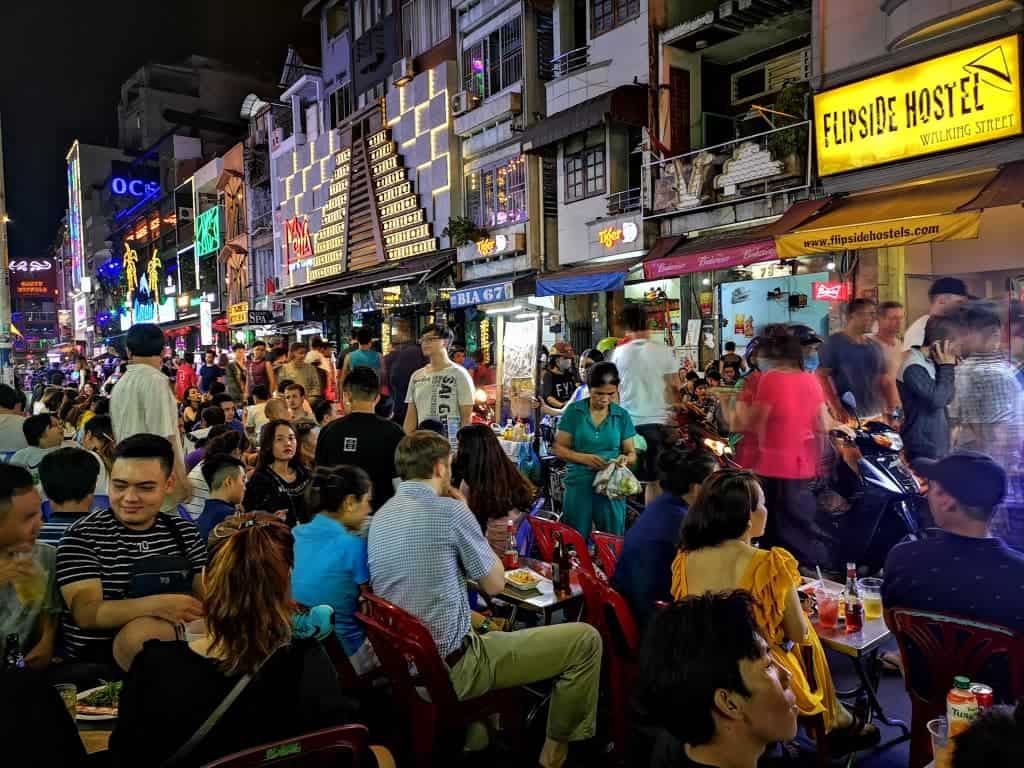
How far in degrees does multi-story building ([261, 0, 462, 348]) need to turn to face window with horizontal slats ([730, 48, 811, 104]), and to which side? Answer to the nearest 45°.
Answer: approximately 90° to its left

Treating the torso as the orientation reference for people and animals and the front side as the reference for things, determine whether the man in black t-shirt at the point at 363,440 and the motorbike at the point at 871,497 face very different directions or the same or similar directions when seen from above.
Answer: very different directions

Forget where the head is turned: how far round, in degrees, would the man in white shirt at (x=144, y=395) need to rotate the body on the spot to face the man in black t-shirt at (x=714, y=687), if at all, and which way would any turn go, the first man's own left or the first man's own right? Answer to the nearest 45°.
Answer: approximately 180°

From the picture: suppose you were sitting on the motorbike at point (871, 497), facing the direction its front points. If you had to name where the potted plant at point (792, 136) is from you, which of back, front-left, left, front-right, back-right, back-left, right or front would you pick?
back-left

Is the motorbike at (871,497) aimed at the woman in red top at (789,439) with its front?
no

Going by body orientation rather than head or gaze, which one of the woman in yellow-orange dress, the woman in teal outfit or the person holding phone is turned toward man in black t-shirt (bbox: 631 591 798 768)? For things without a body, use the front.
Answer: the woman in teal outfit

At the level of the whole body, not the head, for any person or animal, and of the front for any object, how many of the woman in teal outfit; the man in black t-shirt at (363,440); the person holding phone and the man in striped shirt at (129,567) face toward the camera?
2

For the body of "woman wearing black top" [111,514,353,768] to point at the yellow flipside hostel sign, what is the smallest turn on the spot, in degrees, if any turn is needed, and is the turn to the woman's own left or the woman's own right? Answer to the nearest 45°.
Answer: approximately 45° to the woman's own right

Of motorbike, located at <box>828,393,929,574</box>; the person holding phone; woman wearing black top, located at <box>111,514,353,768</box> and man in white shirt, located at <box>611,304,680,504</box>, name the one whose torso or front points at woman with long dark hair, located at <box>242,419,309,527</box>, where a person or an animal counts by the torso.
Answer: the woman wearing black top

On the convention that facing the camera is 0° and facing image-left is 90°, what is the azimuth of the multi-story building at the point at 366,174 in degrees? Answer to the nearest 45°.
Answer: approximately 45°

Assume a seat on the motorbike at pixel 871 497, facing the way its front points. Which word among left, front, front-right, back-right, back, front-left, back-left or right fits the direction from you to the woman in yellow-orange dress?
front-right

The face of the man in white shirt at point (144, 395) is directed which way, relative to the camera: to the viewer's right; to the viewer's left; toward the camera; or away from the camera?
away from the camera

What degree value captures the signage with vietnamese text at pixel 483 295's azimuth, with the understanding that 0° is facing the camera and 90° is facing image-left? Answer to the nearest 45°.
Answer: approximately 45°

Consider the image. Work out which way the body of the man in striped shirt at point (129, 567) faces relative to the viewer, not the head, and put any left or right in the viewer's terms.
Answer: facing the viewer

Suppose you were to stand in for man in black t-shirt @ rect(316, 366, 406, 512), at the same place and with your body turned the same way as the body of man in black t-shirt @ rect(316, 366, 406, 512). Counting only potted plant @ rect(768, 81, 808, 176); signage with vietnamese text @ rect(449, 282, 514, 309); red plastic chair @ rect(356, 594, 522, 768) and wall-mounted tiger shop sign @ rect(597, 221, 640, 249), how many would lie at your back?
1

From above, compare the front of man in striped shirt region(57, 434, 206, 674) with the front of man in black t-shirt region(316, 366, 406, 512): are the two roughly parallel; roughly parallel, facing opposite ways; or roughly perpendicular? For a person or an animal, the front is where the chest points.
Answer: roughly parallel, facing opposite ways

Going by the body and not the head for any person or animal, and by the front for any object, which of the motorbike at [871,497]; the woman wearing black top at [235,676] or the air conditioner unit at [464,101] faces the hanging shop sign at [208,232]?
the woman wearing black top

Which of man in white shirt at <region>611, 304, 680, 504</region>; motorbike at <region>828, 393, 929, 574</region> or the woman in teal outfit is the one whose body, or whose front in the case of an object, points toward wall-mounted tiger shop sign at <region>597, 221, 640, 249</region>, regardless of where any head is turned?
the man in white shirt

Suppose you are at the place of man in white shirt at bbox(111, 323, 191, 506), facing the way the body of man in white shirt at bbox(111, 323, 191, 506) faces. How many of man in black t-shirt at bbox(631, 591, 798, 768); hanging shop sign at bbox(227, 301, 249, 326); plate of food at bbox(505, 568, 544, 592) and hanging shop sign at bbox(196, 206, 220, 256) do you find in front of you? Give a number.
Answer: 2

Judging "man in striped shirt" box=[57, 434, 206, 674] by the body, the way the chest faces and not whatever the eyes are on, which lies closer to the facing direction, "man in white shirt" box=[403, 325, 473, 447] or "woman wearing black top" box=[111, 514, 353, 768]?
the woman wearing black top

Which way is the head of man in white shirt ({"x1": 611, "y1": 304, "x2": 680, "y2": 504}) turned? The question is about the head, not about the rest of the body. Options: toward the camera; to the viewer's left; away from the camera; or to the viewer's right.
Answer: away from the camera

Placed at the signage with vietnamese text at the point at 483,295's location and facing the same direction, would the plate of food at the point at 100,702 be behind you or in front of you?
in front

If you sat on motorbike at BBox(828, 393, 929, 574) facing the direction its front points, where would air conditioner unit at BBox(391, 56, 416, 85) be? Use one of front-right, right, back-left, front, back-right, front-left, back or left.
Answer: back
